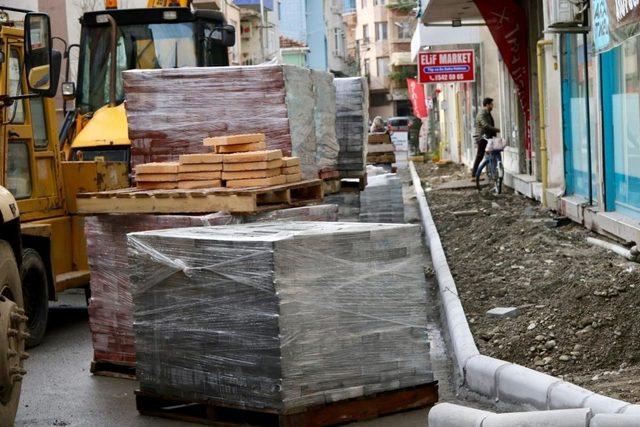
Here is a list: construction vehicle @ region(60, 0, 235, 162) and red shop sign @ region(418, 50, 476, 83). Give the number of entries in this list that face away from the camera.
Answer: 0

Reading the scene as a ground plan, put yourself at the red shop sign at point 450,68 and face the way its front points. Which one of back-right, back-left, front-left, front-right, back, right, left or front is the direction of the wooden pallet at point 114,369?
front

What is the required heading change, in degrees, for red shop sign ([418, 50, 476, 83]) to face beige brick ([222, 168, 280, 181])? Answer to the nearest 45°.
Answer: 0° — it already faces it

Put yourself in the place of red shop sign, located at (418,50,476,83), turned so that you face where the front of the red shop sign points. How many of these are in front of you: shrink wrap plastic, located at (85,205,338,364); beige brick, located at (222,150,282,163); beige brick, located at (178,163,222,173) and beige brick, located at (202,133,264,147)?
4

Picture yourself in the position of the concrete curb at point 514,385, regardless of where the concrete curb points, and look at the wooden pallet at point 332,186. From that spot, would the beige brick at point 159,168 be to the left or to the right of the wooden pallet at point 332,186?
left

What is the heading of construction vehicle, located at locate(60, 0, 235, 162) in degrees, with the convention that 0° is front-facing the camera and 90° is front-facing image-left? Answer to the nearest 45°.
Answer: approximately 45°

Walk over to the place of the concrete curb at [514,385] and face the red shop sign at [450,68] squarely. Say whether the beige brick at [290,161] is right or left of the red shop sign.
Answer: left

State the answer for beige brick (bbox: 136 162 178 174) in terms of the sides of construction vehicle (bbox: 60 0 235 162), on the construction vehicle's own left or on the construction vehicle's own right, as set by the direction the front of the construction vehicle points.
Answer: on the construction vehicle's own left

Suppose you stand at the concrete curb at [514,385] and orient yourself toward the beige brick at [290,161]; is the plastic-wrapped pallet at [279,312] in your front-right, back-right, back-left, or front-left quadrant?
front-left

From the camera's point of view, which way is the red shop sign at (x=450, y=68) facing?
toward the camera

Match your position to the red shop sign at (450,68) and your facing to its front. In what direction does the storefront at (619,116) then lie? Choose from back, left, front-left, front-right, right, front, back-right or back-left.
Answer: front

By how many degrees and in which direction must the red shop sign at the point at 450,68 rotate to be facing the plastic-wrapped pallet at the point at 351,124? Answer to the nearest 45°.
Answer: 0° — it already faces it

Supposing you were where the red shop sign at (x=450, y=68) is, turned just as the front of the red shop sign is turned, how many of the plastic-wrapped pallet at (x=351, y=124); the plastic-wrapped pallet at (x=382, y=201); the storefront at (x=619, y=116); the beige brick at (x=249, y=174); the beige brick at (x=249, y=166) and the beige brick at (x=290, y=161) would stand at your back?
0

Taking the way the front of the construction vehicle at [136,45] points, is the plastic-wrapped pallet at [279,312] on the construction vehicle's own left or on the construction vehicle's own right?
on the construction vehicle's own left

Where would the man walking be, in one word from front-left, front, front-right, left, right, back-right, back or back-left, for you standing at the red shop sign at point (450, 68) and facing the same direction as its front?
front

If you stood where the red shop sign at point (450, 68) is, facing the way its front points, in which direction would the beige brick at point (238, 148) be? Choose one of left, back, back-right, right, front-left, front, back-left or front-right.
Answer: front

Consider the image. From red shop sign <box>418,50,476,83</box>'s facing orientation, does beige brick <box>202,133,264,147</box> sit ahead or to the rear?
ahead

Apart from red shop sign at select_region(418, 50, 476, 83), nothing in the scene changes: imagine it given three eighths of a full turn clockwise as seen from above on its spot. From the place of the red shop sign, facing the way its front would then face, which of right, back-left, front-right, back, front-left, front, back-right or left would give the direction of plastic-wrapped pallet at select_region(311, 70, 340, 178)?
back-left
